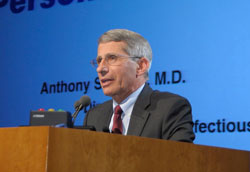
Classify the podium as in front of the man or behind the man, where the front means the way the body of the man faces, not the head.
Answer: in front

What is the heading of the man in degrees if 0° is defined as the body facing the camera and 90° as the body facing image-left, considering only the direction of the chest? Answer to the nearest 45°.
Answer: approximately 45°

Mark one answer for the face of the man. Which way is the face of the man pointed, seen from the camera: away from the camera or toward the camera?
toward the camera
